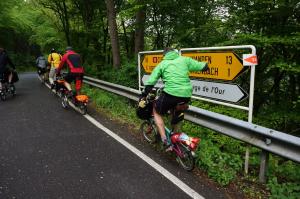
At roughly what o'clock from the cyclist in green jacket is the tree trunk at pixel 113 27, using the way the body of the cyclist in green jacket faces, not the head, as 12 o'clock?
The tree trunk is roughly at 1 o'clock from the cyclist in green jacket.

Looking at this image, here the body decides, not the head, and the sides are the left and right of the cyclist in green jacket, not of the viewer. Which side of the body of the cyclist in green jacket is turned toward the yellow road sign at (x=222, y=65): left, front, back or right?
right

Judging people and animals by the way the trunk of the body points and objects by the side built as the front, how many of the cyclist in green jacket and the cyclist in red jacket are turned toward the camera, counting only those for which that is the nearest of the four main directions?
0

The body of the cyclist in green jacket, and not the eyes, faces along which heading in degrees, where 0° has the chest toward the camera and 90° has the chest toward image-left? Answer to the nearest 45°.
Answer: approximately 135°

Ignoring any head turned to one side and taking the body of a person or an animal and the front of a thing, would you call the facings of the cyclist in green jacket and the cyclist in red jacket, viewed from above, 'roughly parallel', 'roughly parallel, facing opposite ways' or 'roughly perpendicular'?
roughly parallel

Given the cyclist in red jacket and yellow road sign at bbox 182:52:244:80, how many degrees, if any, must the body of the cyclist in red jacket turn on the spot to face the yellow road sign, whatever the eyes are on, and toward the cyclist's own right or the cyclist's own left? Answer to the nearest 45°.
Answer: approximately 180°

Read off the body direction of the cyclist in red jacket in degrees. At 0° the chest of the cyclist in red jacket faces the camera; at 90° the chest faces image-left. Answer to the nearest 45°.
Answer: approximately 135°

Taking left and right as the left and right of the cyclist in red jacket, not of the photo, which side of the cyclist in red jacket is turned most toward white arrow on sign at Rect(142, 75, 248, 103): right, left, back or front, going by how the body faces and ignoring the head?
back

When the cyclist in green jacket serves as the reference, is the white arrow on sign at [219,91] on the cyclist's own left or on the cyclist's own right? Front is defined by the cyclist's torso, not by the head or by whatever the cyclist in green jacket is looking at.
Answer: on the cyclist's own right

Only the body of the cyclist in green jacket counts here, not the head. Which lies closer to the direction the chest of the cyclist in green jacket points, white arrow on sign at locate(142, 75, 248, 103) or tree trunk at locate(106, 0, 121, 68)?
the tree trunk
